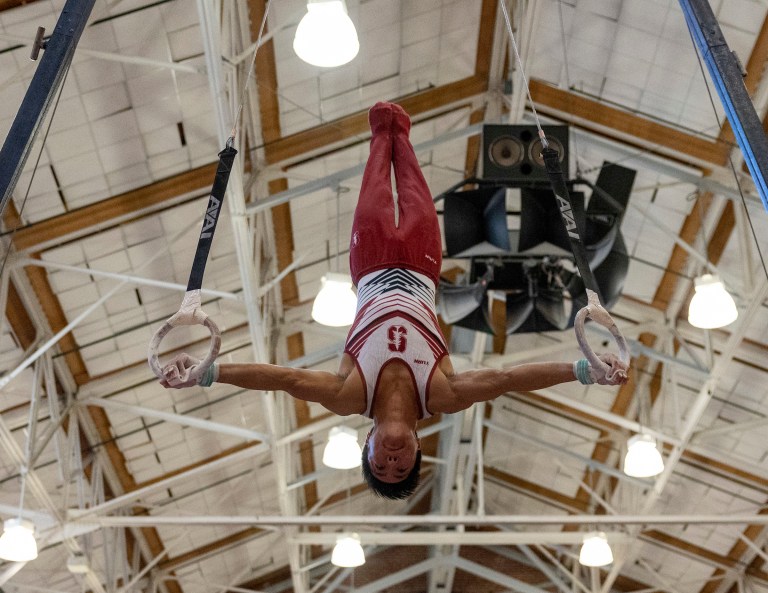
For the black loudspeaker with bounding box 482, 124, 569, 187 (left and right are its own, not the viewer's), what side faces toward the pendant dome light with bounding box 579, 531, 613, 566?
back

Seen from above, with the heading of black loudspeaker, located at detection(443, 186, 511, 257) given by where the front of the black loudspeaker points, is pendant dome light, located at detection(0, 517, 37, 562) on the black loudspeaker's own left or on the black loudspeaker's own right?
on the black loudspeaker's own right

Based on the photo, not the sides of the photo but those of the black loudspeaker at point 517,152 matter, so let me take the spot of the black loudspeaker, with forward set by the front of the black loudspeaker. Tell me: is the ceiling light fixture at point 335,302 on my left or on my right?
on my right

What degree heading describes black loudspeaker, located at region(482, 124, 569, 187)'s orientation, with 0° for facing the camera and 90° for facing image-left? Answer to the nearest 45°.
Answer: approximately 0°

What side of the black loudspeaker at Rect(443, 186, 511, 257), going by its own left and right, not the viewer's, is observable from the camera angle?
front

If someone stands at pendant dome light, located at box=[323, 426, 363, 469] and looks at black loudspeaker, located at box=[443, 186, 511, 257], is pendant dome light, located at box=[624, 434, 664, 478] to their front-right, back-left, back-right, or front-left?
front-left

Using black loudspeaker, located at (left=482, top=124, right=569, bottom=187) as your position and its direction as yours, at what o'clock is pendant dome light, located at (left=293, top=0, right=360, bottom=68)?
The pendant dome light is roughly at 1 o'clock from the black loudspeaker.

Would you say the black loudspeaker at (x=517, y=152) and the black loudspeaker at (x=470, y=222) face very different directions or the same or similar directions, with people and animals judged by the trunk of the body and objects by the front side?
same or similar directions
